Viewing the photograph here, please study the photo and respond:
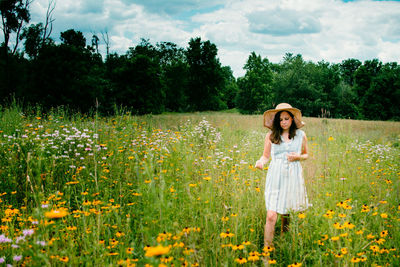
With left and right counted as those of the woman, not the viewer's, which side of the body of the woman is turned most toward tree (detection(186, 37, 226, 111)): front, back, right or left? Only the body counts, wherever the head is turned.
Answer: back

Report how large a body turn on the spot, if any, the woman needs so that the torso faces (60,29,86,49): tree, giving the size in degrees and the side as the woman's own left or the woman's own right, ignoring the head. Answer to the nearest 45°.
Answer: approximately 135° to the woman's own right

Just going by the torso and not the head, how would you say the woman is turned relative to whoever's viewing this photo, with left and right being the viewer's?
facing the viewer

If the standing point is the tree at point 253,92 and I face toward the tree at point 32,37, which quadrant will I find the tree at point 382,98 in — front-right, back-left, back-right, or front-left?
back-left

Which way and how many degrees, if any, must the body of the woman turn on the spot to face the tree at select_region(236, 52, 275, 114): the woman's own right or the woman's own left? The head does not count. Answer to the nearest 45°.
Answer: approximately 180°
